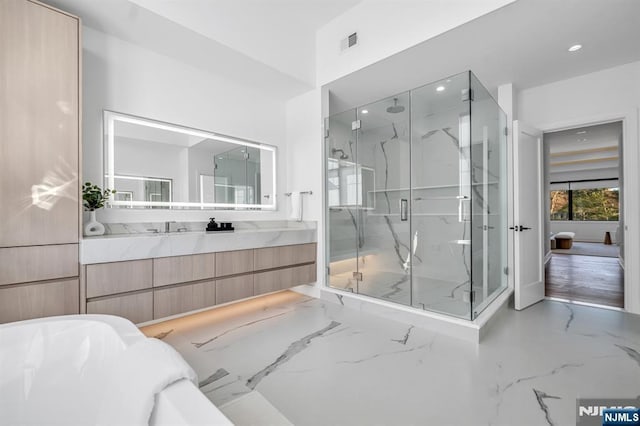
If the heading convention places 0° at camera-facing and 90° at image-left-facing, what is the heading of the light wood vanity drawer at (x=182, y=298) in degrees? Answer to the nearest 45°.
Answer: approximately 315°

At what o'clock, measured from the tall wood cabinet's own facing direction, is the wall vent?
The wall vent is roughly at 11 o'clock from the tall wood cabinet.

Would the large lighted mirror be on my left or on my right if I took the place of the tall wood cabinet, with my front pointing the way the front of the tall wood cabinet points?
on my left

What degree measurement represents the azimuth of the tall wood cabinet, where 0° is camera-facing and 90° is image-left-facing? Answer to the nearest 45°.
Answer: approximately 315°

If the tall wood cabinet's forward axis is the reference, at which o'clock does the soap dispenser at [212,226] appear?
The soap dispenser is roughly at 10 o'clock from the tall wood cabinet.
